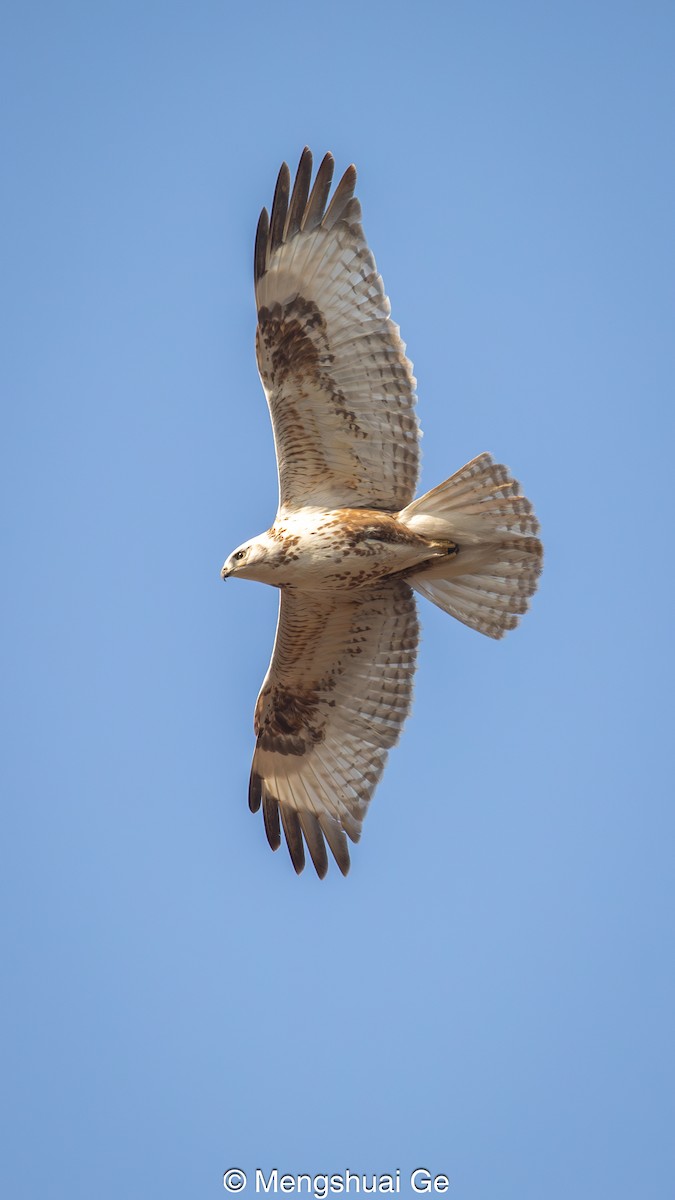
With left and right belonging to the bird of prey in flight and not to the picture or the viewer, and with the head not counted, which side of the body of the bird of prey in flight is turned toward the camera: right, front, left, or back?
left
